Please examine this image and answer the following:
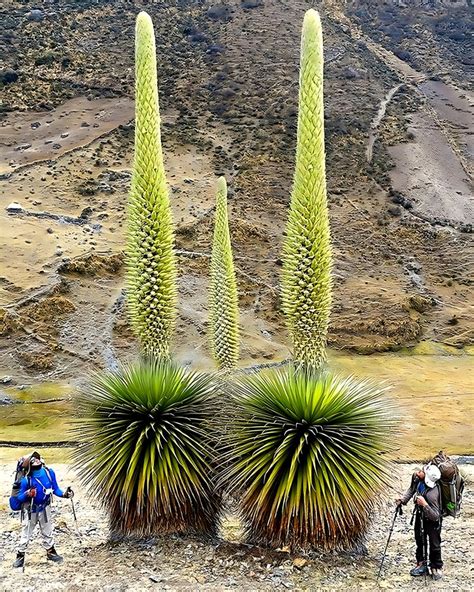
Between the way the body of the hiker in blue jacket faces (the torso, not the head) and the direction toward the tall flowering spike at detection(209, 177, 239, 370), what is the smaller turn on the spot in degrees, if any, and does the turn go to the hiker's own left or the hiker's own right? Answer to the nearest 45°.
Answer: approximately 90° to the hiker's own left

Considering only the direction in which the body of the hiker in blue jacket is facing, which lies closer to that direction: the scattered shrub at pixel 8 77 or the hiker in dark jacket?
the hiker in dark jacket

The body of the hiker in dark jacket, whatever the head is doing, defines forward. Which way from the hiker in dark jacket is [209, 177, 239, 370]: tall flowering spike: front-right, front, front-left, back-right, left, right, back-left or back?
right

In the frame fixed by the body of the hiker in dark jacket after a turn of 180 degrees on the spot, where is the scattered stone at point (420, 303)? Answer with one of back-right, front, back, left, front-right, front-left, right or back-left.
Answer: front-left

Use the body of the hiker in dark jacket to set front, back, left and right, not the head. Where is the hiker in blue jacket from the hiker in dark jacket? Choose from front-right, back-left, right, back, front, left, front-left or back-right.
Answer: front-right

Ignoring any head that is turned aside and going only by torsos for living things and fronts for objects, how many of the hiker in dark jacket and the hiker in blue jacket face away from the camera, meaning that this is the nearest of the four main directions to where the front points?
0

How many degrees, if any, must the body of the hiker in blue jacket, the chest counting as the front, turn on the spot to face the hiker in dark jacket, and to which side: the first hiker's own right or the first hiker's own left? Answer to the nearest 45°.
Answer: approximately 45° to the first hiker's own left

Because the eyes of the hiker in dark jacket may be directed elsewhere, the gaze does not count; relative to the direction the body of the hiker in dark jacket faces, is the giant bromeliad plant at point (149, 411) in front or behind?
in front

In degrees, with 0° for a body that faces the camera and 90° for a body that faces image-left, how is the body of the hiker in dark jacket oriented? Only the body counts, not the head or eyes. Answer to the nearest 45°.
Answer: approximately 45°

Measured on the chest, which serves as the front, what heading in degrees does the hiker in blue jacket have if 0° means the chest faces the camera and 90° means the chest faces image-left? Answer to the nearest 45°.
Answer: approximately 315°

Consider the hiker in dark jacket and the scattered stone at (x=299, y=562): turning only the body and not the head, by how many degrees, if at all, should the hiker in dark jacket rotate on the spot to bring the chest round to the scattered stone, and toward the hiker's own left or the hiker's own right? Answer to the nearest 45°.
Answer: approximately 45° to the hiker's own right

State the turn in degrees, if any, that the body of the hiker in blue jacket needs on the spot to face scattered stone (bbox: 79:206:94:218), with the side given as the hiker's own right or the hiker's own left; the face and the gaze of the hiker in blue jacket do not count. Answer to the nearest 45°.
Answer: approximately 135° to the hiker's own left
